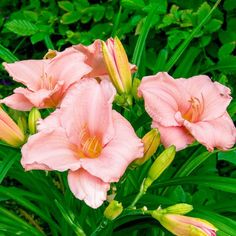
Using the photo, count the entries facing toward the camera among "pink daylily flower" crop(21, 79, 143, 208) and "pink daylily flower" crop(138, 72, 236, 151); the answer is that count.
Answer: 2

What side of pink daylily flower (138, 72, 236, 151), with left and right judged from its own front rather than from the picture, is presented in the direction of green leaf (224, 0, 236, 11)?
back

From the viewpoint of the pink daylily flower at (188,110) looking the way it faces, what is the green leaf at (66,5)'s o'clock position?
The green leaf is roughly at 5 o'clock from the pink daylily flower.

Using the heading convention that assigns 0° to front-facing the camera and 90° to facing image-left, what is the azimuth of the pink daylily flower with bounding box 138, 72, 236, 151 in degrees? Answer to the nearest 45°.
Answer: approximately 0°

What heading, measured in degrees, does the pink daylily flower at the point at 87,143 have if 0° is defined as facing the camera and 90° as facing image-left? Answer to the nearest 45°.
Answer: approximately 0°

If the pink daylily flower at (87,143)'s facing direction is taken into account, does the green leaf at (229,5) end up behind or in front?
behind

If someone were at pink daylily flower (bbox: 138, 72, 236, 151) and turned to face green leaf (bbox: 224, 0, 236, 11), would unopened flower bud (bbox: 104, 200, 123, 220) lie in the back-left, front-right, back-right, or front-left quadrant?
back-left
